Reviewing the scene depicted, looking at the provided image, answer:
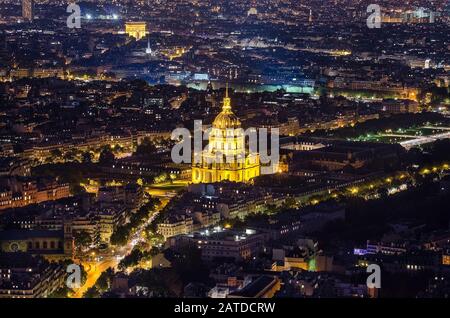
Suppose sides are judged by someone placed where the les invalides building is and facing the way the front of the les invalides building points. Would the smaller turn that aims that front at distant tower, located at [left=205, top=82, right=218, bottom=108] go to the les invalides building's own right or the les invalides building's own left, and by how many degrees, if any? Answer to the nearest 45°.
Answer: approximately 135° to the les invalides building's own right

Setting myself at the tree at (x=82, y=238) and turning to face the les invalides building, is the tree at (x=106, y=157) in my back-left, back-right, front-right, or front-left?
front-left

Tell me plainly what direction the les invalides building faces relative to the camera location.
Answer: facing the viewer and to the left of the viewer

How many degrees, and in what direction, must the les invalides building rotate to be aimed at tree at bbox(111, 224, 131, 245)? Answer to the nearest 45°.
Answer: approximately 45° to its left

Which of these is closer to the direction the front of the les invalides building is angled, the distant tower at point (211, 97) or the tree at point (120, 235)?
the tree

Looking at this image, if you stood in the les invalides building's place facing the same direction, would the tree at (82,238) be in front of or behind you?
in front

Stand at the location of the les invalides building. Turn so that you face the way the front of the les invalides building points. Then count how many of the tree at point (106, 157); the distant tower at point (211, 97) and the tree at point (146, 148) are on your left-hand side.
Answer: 0

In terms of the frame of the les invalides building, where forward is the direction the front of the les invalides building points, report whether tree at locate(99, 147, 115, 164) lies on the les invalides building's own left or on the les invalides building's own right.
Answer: on the les invalides building's own right

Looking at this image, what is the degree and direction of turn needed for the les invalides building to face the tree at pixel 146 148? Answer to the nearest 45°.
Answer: approximately 90° to its right
